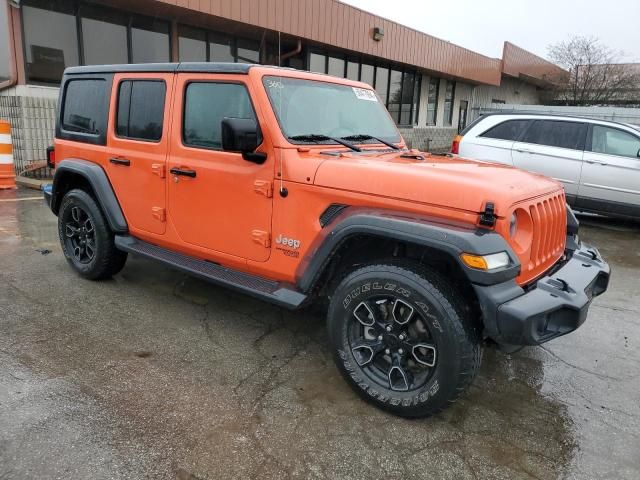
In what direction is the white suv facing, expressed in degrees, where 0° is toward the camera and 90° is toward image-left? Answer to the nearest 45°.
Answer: approximately 270°

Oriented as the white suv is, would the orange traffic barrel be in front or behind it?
behind

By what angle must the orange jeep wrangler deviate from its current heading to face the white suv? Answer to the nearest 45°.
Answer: approximately 90° to its left

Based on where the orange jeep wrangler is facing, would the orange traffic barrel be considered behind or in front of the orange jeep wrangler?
behind

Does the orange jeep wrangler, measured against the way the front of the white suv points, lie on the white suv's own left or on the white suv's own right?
on the white suv's own right

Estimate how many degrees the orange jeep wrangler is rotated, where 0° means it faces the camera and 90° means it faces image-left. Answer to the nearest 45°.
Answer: approximately 315°
